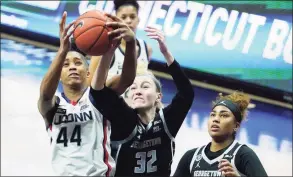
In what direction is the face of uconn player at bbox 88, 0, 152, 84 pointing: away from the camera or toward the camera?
toward the camera

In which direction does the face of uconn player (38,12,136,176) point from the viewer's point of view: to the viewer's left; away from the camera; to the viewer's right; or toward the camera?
toward the camera

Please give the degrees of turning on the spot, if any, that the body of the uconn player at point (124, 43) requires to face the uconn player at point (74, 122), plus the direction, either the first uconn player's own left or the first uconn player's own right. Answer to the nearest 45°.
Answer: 0° — they already face them

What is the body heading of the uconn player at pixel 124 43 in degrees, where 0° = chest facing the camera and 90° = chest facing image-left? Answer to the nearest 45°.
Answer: approximately 0°
